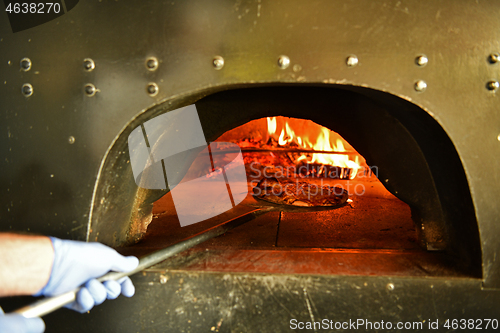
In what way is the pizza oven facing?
toward the camera
